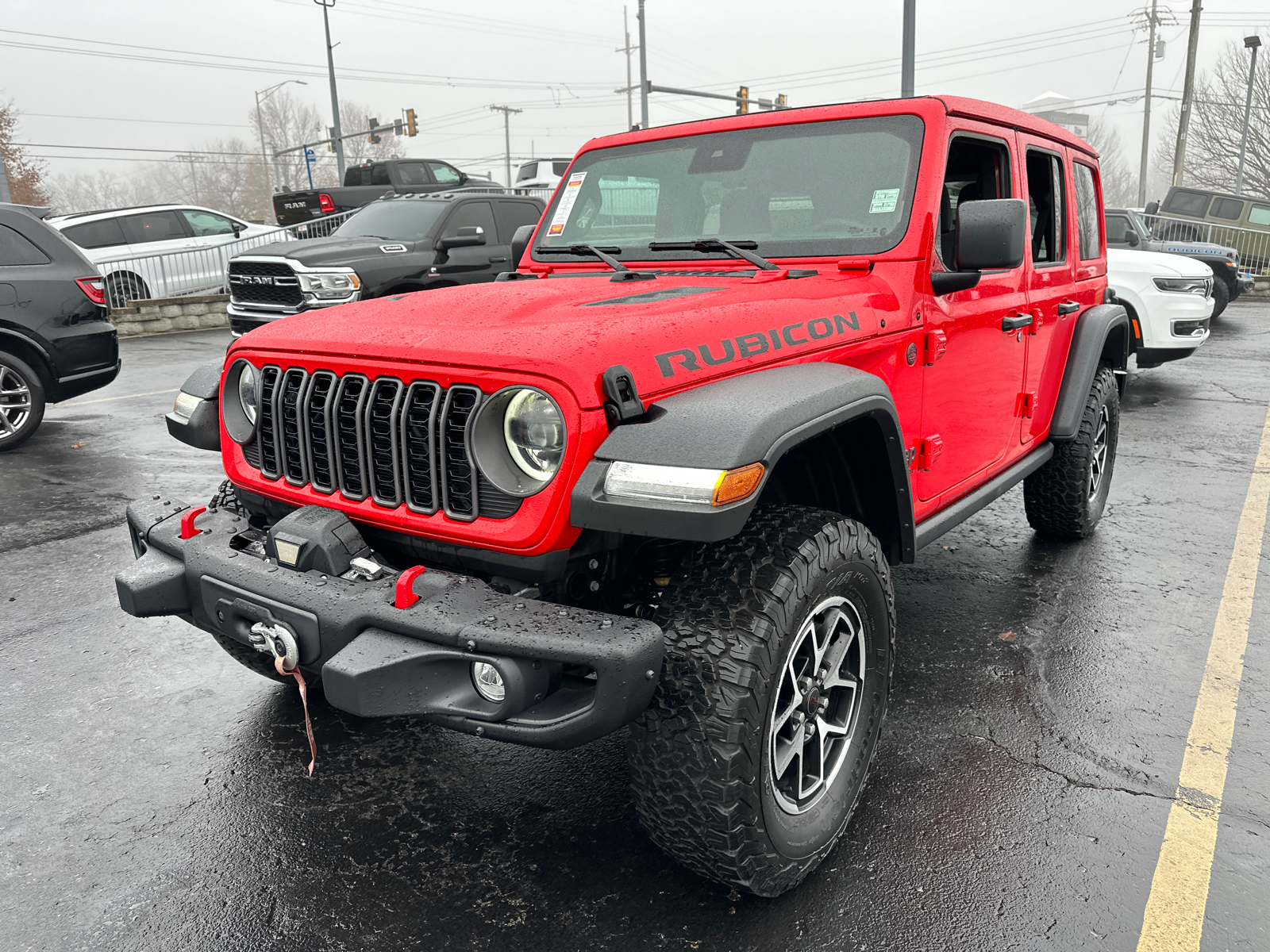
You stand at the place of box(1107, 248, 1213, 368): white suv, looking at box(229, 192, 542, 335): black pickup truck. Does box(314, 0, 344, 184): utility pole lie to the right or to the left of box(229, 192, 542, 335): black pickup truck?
right

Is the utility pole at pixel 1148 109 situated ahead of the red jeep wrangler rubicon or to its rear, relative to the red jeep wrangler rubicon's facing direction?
to the rear

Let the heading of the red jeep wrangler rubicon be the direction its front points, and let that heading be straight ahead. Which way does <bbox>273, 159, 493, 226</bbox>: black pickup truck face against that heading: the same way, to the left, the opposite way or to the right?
the opposite way

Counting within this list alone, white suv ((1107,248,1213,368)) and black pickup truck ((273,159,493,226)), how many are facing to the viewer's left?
0

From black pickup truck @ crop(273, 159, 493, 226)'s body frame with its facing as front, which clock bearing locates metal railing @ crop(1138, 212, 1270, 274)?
The metal railing is roughly at 2 o'clock from the black pickup truck.

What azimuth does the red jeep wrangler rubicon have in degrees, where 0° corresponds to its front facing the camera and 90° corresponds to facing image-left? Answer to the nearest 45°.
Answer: approximately 45°

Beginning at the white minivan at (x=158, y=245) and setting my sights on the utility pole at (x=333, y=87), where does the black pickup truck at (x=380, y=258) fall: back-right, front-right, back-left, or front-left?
back-right

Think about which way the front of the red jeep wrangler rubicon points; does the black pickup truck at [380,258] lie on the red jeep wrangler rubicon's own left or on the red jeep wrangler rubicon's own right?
on the red jeep wrangler rubicon's own right

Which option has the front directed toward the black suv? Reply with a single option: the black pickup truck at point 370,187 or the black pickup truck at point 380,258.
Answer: the black pickup truck at point 380,258

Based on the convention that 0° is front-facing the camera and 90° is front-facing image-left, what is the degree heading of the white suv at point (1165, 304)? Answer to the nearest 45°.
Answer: approximately 315°

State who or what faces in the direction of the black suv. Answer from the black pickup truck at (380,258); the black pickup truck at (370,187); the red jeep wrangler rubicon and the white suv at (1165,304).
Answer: the black pickup truck at (380,258)

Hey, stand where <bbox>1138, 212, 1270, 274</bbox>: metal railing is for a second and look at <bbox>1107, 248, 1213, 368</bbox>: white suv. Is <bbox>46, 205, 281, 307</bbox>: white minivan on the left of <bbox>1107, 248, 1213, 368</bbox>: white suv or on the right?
right

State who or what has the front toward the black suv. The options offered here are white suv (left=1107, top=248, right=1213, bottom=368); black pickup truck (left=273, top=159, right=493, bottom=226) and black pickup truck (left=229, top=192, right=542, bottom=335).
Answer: black pickup truck (left=229, top=192, right=542, bottom=335)

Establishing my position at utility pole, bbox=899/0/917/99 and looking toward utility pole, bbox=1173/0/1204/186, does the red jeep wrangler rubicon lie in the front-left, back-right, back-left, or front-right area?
back-right
